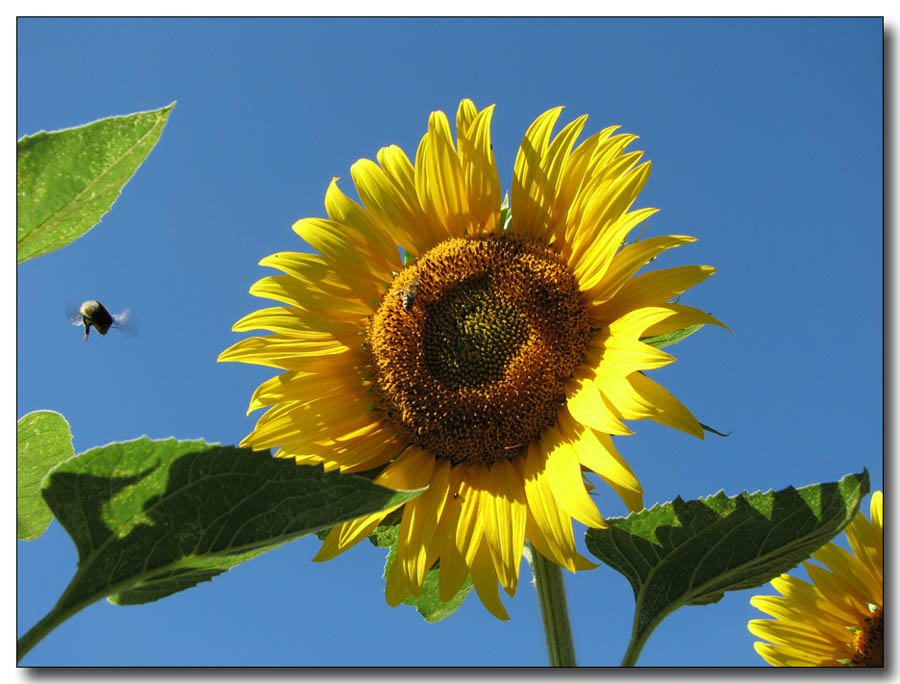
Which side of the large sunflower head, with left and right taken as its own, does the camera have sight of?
front

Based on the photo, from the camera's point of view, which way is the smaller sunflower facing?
toward the camera

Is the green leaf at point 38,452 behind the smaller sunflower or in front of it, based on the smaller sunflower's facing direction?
in front

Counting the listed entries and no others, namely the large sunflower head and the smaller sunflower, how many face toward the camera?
2

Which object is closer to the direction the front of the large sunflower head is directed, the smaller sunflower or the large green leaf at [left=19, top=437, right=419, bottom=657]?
the large green leaf

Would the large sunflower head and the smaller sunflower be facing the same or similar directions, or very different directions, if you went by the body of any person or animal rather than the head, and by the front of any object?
same or similar directions
